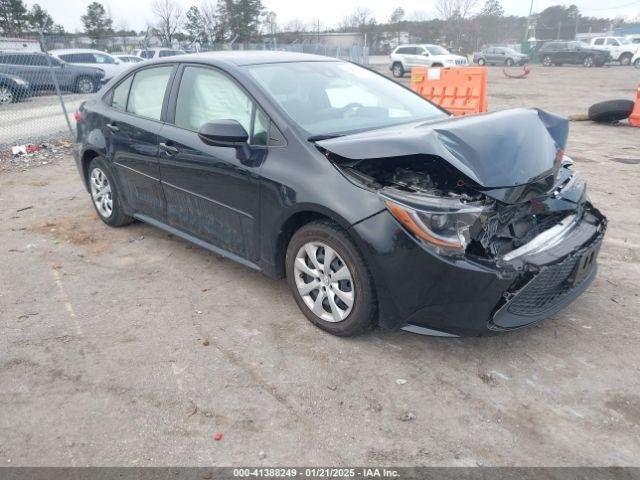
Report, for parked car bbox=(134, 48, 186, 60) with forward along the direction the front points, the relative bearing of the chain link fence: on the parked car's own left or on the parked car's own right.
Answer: on the parked car's own right

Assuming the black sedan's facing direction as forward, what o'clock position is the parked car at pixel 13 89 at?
The parked car is roughly at 6 o'clock from the black sedan.

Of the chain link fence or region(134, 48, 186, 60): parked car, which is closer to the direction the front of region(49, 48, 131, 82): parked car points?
the parked car

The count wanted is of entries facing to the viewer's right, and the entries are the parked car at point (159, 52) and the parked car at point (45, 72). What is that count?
2

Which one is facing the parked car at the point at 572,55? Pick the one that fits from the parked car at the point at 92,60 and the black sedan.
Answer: the parked car at the point at 92,60

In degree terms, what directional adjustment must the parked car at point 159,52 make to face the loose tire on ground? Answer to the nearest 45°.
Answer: approximately 45° to its right

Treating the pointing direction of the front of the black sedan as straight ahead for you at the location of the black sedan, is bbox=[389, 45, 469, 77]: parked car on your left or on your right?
on your left

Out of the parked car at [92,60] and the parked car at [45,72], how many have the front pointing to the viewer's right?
2

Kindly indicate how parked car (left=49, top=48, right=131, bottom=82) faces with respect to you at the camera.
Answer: facing to the right of the viewer

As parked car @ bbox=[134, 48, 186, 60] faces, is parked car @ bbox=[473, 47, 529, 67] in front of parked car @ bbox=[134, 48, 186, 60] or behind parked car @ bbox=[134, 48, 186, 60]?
in front

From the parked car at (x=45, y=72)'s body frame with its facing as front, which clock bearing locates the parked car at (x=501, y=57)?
the parked car at (x=501, y=57) is roughly at 11 o'clock from the parked car at (x=45, y=72).

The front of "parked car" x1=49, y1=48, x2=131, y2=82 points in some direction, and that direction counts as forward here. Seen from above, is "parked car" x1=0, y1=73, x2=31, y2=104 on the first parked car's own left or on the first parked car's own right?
on the first parked car's own right

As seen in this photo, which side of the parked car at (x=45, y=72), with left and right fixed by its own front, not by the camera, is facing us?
right

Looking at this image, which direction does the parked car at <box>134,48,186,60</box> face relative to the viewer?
to the viewer's right
